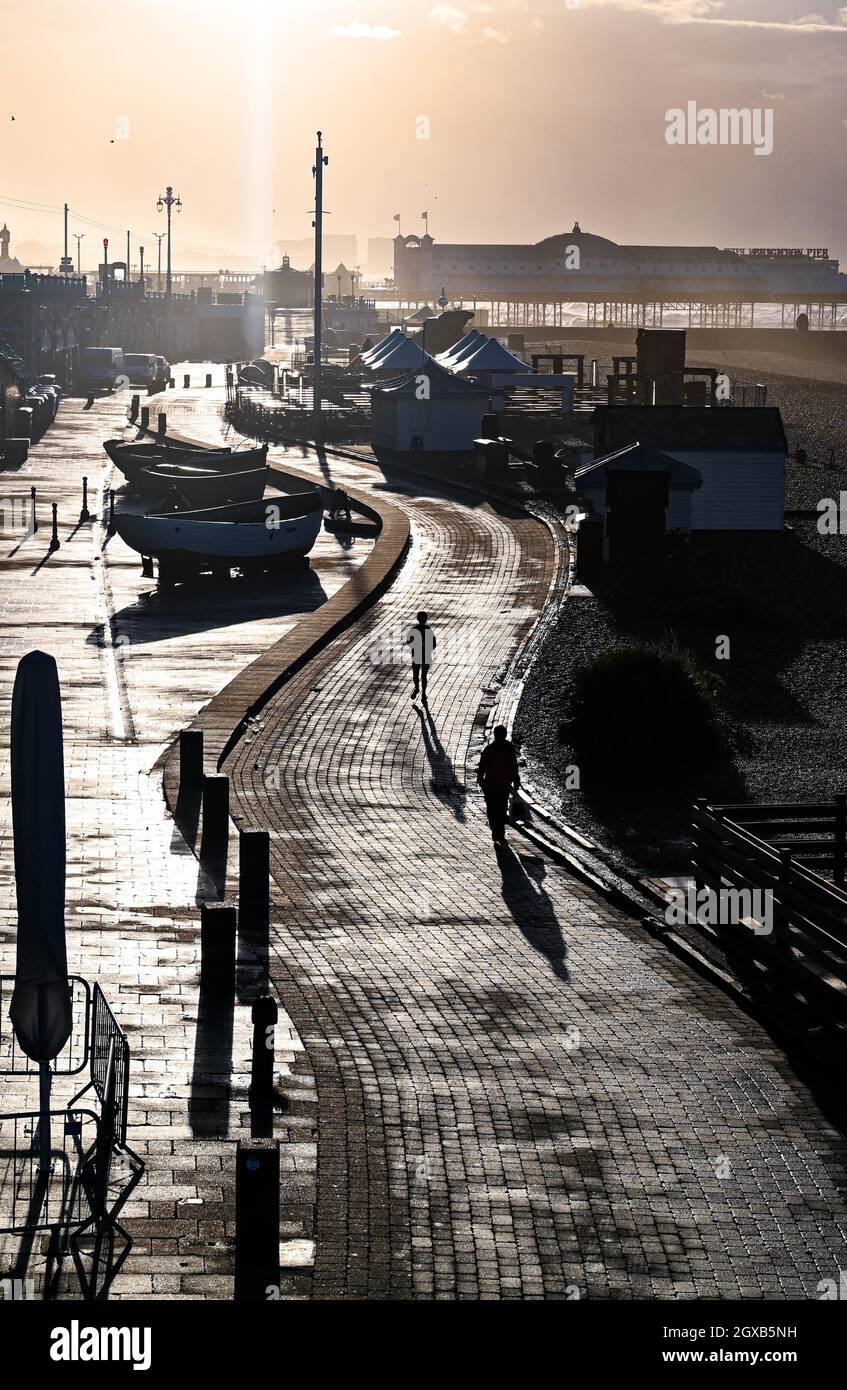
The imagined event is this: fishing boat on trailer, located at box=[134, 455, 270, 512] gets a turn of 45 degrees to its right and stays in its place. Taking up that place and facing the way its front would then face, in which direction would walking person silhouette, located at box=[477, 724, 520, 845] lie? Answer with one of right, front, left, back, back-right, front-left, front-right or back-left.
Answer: front-right

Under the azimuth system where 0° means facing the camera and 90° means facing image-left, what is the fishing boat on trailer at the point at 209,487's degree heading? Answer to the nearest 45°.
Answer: approximately 270°

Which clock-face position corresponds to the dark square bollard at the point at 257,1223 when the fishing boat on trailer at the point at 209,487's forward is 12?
The dark square bollard is roughly at 3 o'clock from the fishing boat on trailer.

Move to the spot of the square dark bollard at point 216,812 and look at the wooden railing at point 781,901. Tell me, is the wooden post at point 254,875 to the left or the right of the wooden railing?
right
